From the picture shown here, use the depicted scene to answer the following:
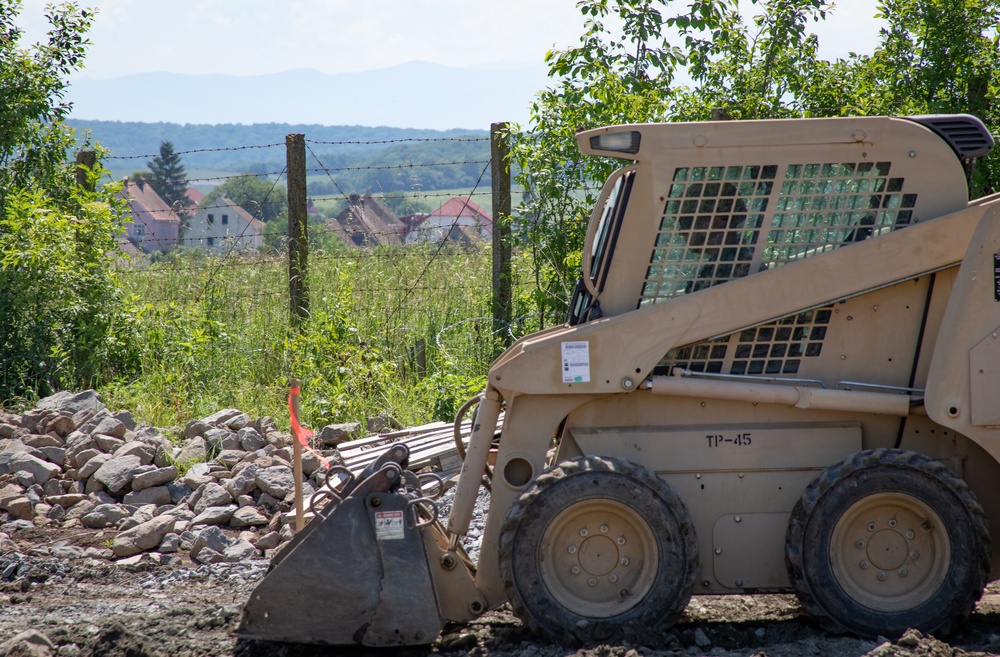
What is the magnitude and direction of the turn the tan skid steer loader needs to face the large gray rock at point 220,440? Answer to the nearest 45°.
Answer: approximately 45° to its right

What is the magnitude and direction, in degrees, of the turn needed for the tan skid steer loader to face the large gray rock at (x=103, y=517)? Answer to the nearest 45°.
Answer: approximately 45° to its right

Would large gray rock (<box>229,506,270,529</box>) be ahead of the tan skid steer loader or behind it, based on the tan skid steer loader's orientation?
ahead

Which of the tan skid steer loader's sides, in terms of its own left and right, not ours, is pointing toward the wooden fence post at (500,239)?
right

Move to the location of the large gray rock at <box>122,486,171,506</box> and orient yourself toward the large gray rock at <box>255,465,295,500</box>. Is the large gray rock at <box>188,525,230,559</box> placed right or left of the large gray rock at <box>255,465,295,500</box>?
right

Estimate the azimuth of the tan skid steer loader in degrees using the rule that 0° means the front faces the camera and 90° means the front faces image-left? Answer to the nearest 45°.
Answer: approximately 90°

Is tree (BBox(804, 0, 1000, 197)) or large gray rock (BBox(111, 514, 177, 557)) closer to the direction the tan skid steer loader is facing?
the large gray rock

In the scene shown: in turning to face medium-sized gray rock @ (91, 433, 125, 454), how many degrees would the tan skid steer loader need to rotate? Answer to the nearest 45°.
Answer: approximately 45° to its right

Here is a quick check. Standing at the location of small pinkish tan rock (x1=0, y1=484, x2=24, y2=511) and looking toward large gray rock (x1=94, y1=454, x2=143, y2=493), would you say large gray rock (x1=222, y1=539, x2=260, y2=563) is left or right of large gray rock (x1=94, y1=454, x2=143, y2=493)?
right

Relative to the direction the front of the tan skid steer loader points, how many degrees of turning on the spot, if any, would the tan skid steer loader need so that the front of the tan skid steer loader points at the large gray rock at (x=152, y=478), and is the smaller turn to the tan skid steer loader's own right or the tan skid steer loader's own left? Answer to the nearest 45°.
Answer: approximately 45° to the tan skid steer loader's own right

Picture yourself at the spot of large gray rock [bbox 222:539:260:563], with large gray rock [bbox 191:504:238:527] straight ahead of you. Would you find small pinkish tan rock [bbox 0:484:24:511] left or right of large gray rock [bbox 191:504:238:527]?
left
